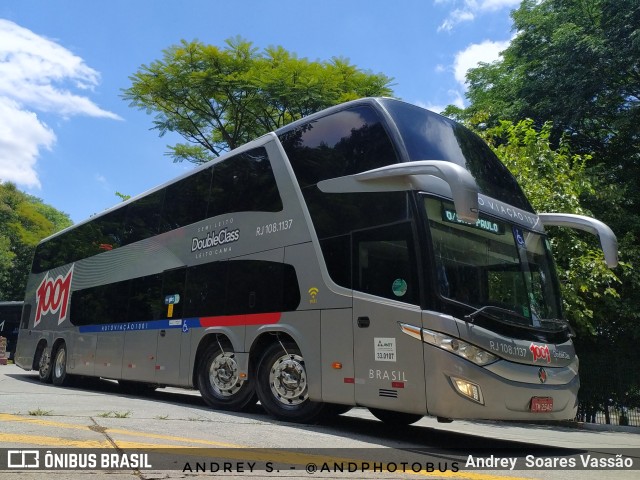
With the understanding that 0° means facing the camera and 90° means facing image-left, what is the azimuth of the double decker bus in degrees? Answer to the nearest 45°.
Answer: approximately 315°

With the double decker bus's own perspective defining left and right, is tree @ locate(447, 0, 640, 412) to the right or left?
on its left

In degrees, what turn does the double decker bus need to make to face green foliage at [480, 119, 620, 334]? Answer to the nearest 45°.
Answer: approximately 90° to its left

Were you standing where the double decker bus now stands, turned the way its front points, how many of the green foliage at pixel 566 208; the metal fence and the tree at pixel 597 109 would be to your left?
3

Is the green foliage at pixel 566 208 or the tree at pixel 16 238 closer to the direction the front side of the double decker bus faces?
the green foliage

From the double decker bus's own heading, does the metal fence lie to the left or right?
on its left

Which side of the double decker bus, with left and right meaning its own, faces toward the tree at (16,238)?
back

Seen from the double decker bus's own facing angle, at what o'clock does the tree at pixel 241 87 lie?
The tree is roughly at 7 o'clock from the double decker bus.
